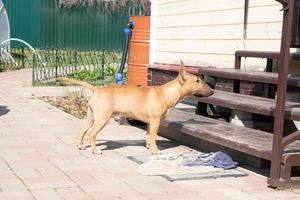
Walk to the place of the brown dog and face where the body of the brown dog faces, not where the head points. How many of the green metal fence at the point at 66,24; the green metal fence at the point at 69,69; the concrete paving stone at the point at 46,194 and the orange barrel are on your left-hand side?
3

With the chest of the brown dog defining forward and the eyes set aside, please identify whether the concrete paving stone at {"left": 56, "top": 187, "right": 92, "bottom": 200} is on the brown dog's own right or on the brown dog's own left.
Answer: on the brown dog's own right

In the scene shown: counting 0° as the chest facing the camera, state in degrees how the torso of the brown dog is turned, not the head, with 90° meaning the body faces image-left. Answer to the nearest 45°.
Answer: approximately 270°

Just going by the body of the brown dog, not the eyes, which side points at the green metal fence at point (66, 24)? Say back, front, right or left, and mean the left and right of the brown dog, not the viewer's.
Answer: left

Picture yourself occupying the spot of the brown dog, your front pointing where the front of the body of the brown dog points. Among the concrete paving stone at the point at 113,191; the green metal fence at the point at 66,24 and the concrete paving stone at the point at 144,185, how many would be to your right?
2

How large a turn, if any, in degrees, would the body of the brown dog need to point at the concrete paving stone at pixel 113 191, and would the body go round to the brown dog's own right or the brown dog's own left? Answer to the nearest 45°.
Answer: approximately 90° to the brown dog's own right

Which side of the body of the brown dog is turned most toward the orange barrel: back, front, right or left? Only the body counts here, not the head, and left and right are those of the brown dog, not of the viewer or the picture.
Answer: left

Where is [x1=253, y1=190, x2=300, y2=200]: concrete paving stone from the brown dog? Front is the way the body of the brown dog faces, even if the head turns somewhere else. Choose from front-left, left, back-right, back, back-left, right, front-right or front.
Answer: front-right

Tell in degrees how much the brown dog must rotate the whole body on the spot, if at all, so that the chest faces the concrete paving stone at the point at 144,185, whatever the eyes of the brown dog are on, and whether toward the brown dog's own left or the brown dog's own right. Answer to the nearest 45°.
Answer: approximately 90° to the brown dog's own right

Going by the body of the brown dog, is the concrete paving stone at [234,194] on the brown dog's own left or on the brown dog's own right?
on the brown dog's own right

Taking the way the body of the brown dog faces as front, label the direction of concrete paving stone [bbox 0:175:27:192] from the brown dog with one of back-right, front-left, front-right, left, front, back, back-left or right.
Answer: back-right
